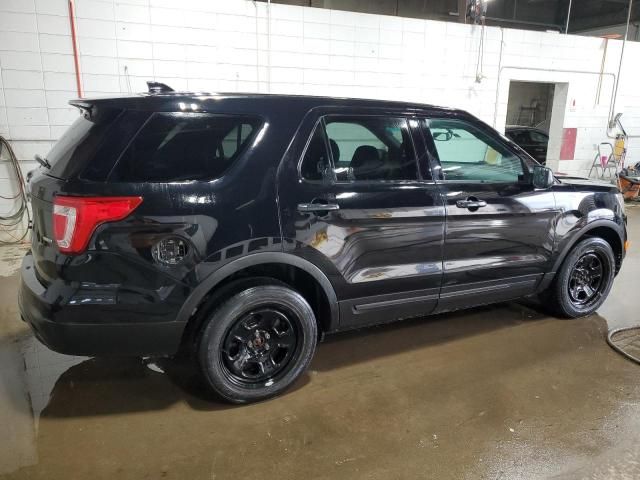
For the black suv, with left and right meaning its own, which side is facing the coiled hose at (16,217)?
left

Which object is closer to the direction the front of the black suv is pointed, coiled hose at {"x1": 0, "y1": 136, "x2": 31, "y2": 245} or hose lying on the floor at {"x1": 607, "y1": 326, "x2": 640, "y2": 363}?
the hose lying on the floor

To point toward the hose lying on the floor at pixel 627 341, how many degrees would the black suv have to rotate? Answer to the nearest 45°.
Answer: approximately 45° to its right

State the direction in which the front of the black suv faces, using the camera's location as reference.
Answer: facing away from the viewer and to the right of the viewer

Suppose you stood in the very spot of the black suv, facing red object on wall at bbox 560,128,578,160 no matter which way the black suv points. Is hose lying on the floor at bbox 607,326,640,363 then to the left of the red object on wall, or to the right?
right

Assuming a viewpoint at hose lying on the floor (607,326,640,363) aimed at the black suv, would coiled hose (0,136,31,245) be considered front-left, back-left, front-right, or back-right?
front-right

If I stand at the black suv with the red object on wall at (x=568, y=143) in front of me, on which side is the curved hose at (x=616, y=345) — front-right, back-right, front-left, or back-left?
front-right

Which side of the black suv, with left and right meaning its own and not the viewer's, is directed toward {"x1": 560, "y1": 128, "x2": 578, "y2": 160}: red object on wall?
front

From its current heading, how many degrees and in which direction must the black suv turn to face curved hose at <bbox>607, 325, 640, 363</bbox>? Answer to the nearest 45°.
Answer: approximately 45° to its right

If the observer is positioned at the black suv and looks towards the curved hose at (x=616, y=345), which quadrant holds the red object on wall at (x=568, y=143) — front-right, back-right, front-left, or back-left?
front-left
